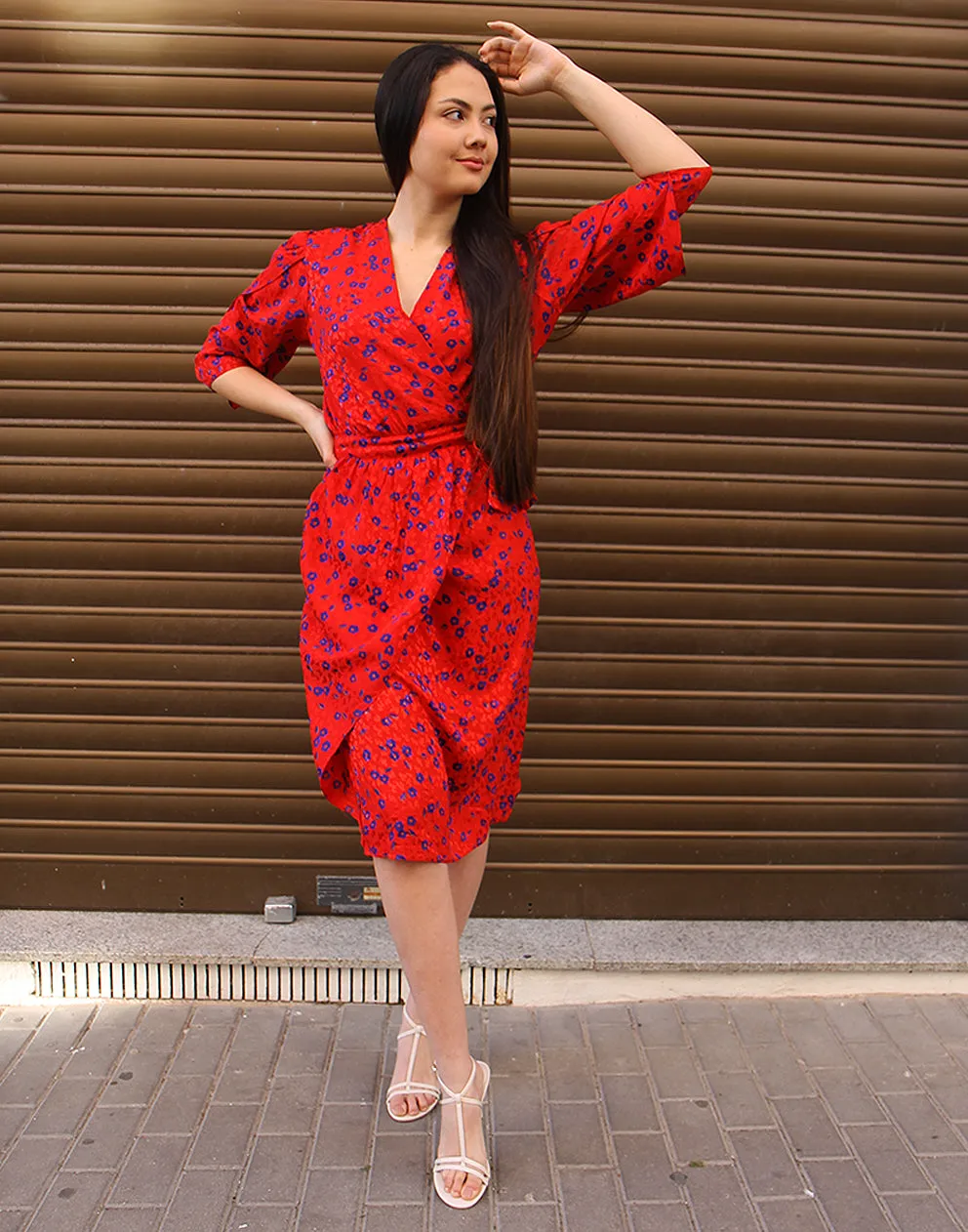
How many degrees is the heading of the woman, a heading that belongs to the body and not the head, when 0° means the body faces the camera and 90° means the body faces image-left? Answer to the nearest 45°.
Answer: approximately 0°

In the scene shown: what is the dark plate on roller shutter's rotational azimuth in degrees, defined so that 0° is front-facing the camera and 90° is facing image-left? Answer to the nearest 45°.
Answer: approximately 0°

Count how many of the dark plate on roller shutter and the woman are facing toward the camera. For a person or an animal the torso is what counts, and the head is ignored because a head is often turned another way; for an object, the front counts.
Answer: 2
